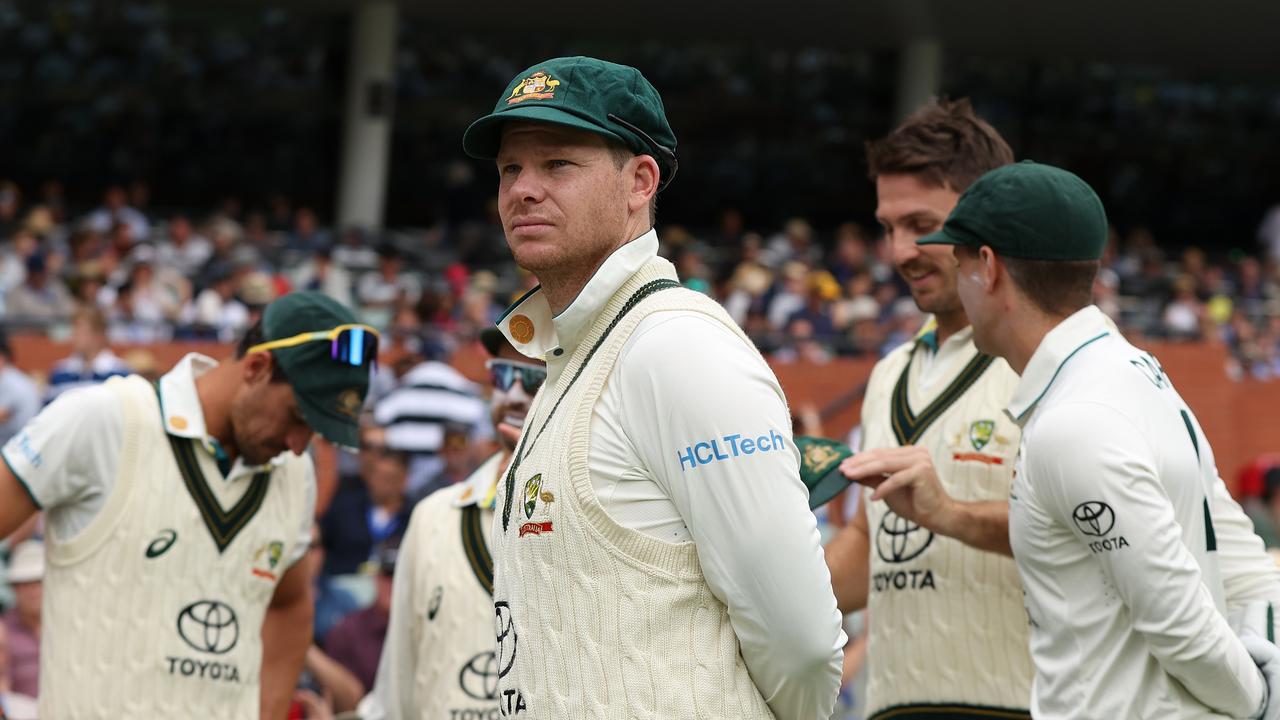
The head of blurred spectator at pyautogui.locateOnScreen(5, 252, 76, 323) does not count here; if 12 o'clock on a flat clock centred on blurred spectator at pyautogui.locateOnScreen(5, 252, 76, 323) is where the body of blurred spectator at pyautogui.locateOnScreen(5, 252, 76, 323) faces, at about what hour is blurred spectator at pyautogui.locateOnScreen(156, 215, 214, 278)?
blurred spectator at pyautogui.locateOnScreen(156, 215, 214, 278) is roughly at 7 o'clock from blurred spectator at pyautogui.locateOnScreen(5, 252, 76, 323).

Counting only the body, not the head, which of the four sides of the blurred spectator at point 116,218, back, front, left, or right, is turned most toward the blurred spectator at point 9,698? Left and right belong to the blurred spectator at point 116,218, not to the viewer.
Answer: front

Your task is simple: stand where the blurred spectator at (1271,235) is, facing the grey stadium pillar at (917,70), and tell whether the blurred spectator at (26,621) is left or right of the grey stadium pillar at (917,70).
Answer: left

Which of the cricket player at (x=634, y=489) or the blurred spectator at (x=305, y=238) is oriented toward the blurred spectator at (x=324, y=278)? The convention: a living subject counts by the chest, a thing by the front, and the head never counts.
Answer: the blurred spectator at (x=305, y=238)

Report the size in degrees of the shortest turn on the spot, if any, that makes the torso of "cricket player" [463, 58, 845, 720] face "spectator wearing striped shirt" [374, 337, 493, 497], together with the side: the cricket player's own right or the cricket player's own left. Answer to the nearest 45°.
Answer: approximately 135° to the cricket player's own right

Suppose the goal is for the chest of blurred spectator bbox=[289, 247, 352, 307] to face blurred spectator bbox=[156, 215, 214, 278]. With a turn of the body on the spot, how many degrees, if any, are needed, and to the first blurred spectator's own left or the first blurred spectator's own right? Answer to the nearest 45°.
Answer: approximately 135° to the first blurred spectator's own right

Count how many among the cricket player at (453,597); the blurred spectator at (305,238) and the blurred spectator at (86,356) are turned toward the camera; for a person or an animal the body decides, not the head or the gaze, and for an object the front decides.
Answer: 3

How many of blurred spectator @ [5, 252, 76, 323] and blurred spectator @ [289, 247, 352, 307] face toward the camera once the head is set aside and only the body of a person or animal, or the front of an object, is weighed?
2

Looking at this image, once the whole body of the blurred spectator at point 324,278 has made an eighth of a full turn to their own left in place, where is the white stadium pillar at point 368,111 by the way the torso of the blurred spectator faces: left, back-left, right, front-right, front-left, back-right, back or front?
back-left
